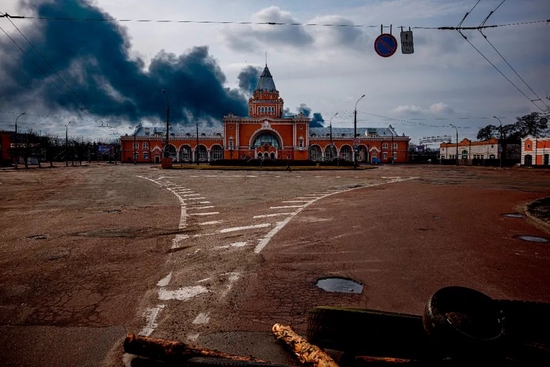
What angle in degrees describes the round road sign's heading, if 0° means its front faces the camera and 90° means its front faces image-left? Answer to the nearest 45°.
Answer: approximately 0°

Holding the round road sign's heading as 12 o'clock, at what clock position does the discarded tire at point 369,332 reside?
The discarded tire is roughly at 12 o'clock from the round road sign.

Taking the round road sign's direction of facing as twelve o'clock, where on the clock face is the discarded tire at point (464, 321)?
The discarded tire is roughly at 12 o'clock from the round road sign.
